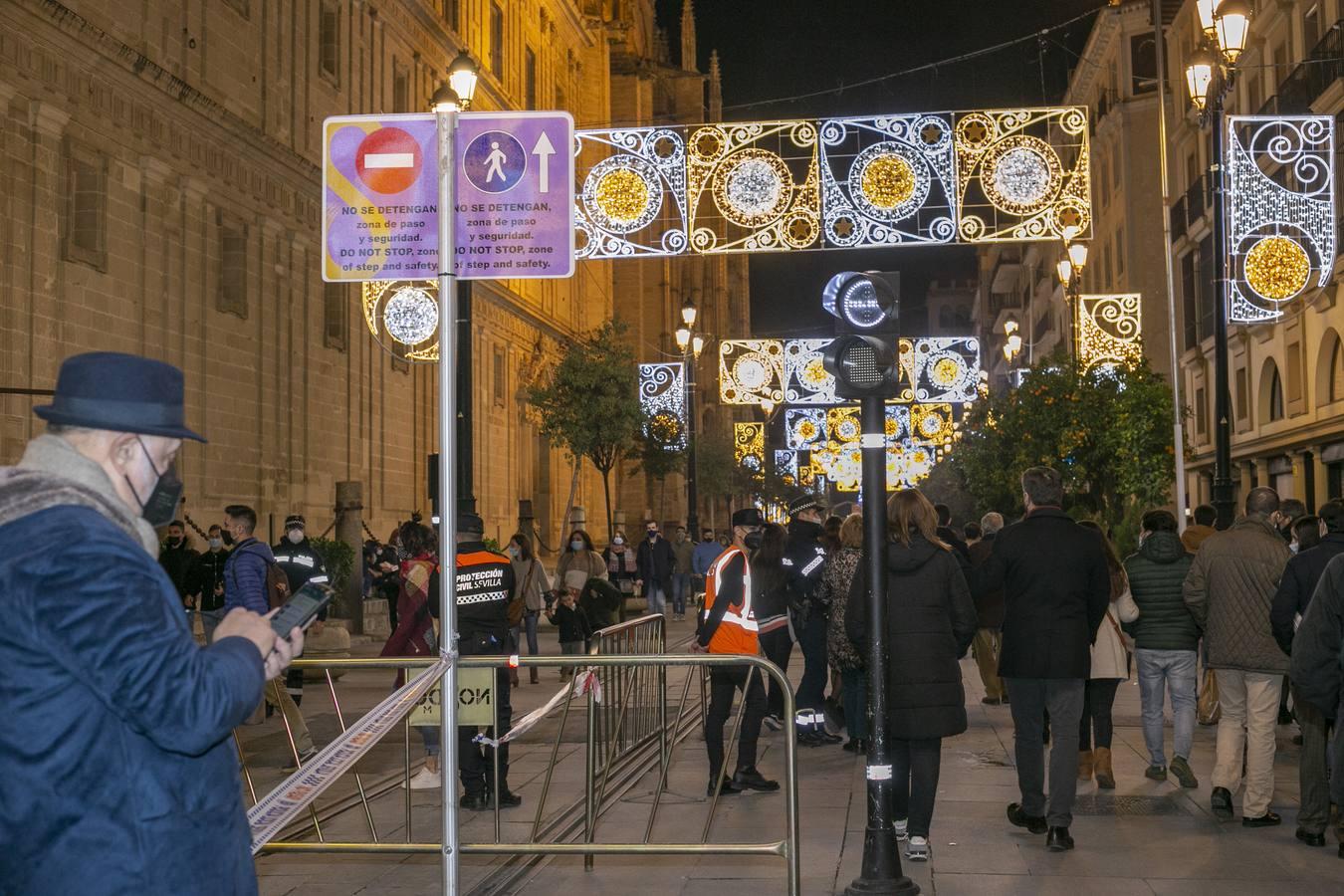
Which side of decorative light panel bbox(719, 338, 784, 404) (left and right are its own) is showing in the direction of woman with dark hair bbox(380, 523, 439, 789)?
front

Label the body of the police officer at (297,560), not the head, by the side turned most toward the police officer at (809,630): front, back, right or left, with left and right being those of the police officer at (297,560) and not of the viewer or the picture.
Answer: left

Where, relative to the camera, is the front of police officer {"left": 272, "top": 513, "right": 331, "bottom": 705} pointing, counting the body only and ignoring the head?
toward the camera

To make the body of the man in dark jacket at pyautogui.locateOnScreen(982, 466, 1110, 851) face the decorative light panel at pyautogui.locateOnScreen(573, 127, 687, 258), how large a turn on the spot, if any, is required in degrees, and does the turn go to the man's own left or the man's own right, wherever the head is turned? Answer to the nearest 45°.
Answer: approximately 45° to the man's own left

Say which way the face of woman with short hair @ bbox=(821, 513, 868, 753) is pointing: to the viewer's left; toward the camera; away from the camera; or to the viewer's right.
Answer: away from the camera

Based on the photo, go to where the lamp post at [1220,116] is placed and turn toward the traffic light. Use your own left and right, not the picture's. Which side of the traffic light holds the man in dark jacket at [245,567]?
right

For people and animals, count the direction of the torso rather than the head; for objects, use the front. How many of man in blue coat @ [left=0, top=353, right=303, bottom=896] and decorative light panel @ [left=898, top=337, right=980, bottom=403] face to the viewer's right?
1

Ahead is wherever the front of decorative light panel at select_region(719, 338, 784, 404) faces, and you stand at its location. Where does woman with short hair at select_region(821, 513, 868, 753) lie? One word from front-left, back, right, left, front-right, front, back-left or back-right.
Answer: front

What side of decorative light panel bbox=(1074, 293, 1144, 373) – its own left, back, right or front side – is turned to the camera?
front

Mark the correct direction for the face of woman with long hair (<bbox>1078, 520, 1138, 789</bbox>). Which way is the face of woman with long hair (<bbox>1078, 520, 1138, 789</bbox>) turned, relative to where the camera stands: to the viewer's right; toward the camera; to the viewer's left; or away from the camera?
away from the camera

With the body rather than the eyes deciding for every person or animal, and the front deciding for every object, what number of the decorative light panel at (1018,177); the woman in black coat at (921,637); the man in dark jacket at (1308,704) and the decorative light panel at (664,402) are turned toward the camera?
2

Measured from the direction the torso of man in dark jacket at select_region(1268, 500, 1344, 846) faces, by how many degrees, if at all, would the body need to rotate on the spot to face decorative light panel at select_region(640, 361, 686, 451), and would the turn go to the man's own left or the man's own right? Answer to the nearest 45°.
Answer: approximately 45° to the man's own left

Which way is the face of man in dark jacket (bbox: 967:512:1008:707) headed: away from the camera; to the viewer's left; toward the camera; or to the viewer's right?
away from the camera

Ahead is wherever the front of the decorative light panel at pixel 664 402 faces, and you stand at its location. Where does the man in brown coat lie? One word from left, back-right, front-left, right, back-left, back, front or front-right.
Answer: front

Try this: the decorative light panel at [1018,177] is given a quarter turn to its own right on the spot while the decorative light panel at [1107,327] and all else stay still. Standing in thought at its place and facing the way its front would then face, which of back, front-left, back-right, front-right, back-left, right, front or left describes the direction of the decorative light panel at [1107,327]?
right

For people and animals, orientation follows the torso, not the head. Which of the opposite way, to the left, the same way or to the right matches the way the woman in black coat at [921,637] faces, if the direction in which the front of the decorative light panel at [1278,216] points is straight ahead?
the opposite way

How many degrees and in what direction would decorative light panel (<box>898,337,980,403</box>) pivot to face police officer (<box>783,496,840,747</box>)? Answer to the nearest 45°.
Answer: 0° — it already faces them

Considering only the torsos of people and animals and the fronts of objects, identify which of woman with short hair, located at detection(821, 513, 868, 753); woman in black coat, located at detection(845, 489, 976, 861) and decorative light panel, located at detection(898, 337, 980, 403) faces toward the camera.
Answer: the decorative light panel
